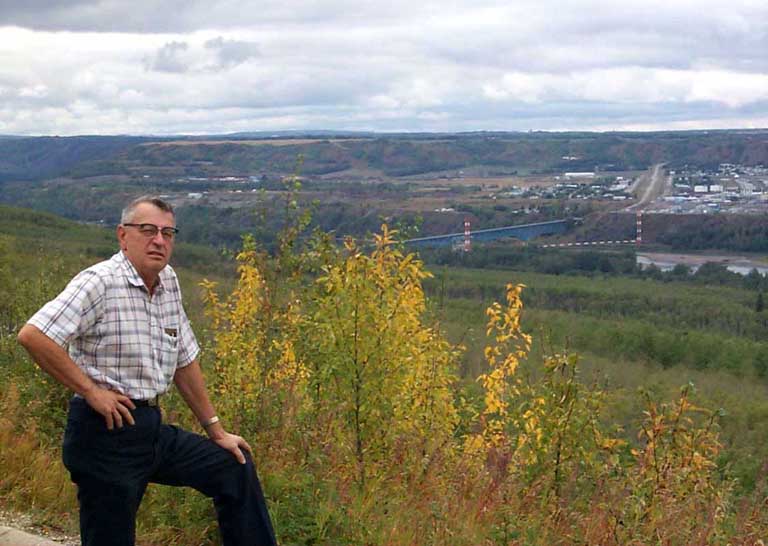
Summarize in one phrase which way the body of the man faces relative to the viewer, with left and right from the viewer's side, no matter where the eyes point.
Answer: facing the viewer and to the right of the viewer
